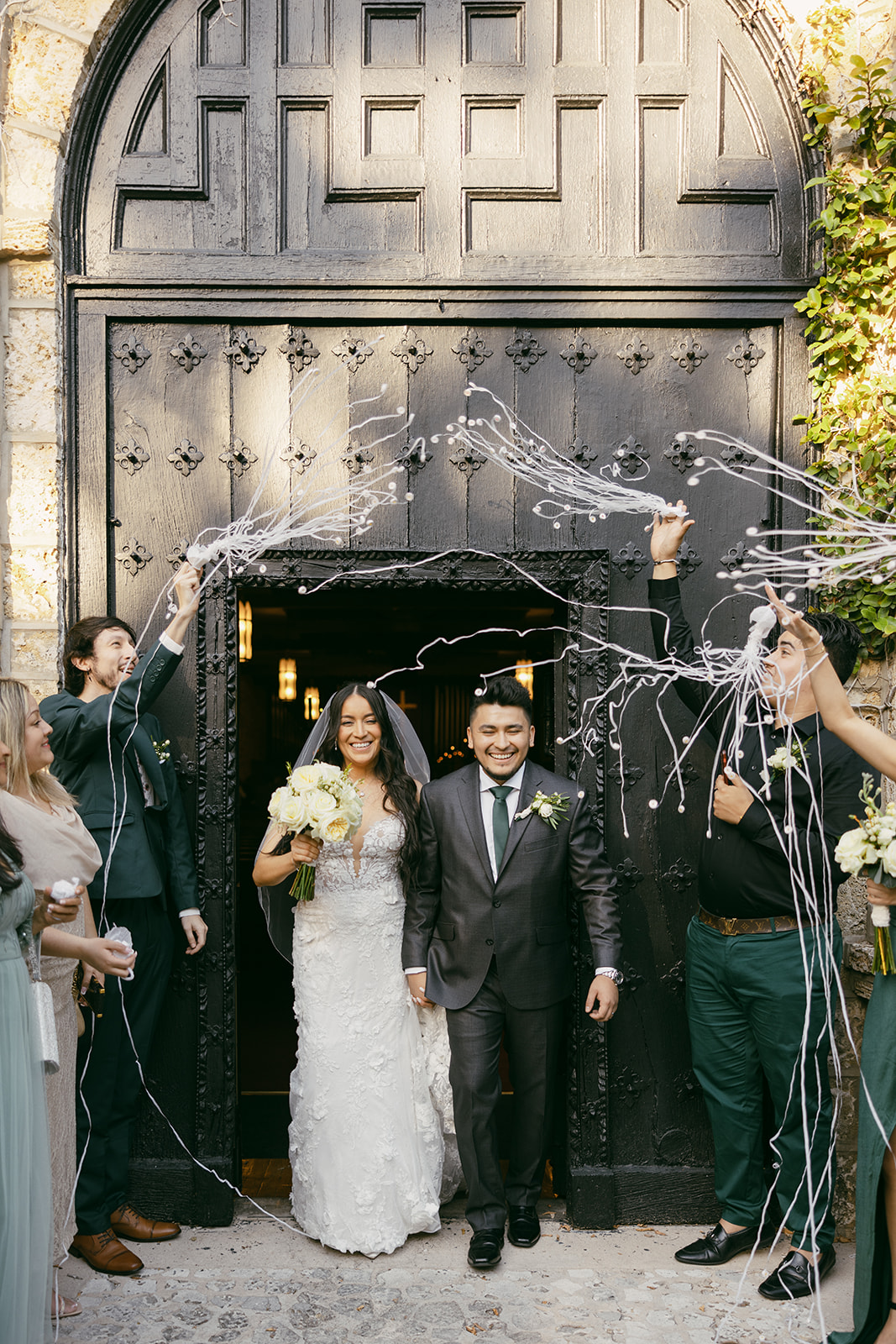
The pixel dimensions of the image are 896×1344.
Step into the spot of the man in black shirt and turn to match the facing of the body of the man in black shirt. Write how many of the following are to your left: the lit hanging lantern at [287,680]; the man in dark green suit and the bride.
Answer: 0

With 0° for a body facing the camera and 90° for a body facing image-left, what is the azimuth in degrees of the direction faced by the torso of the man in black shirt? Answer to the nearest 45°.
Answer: approximately 45°

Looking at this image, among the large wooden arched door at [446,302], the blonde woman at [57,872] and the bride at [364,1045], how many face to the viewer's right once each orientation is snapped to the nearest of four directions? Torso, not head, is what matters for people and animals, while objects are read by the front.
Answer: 1

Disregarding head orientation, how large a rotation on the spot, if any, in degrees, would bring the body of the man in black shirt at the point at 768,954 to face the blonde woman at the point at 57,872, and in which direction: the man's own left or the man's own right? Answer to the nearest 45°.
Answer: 0° — they already face them

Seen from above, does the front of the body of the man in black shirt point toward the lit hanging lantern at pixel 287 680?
no

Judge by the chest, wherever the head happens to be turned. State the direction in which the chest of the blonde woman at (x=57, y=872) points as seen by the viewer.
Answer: to the viewer's right

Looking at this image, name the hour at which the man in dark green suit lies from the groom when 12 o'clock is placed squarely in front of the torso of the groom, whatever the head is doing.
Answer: The man in dark green suit is roughly at 3 o'clock from the groom.

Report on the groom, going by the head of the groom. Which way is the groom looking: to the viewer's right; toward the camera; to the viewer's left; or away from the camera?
toward the camera

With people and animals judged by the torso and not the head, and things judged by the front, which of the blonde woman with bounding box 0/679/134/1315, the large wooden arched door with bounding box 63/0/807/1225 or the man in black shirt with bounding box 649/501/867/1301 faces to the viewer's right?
the blonde woman

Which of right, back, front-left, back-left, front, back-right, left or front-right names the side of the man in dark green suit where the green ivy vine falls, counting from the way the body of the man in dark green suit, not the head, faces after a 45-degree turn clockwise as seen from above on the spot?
left

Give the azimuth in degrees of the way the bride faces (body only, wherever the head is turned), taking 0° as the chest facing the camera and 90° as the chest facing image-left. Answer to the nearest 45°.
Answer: approximately 0°

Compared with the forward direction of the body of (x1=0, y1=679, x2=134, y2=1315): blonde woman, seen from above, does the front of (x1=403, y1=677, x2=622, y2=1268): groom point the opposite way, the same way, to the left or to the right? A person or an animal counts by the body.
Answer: to the right

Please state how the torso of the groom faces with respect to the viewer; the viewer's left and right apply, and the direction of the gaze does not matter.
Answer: facing the viewer
